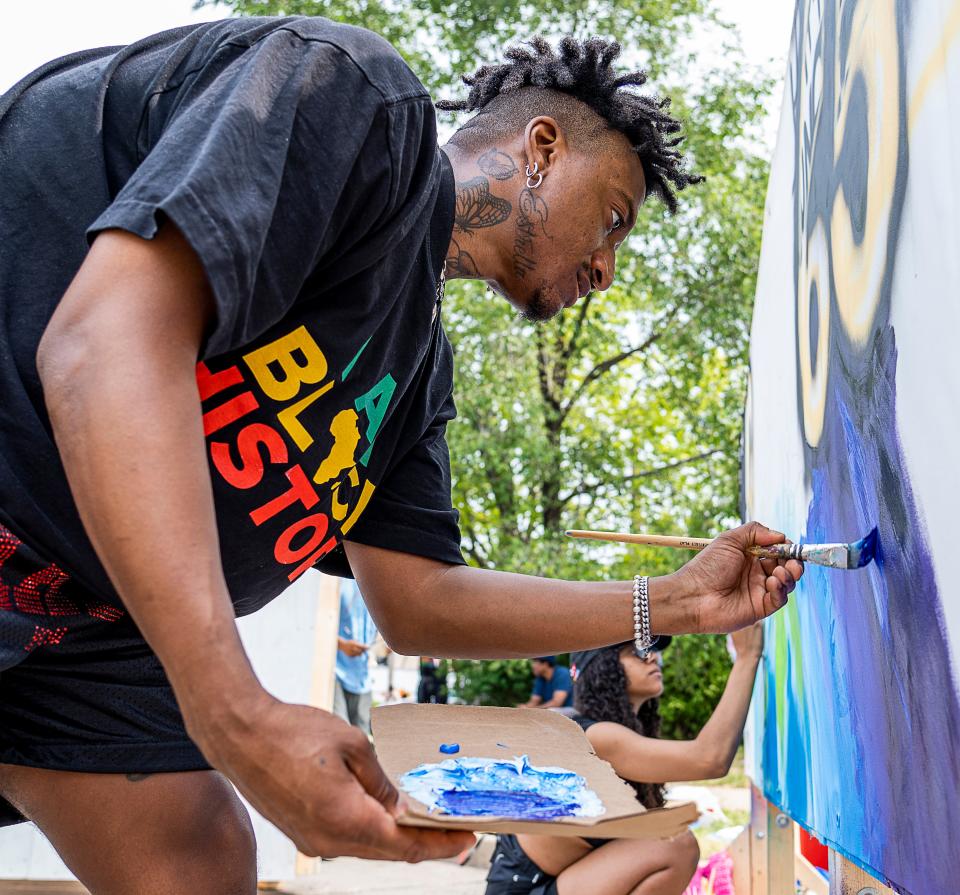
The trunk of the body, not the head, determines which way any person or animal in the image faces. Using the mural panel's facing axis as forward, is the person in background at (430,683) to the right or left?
on its right

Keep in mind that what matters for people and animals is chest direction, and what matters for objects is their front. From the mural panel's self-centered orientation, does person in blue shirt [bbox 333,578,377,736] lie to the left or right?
on its right

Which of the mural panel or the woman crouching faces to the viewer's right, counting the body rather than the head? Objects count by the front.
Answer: the woman crouching

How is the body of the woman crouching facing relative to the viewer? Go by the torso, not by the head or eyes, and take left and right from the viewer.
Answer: facing to the right of the viewer

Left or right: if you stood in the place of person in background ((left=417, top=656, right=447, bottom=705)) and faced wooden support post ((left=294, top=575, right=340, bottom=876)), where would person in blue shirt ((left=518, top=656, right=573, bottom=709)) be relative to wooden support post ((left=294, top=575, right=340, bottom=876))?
left

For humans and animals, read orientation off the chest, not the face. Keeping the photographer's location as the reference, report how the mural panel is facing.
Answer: facing the viewer and to the left of the viewer

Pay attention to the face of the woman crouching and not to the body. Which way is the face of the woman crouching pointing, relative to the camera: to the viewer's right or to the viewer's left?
to the viewer's right

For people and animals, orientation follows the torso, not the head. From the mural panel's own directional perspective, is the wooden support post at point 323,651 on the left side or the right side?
on its right

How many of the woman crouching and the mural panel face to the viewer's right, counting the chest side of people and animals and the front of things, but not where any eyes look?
1
